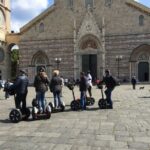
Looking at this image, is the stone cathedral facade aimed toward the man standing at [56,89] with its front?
yes

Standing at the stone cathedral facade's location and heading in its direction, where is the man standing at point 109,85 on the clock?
The man standing is roughly at 12 o'clock from the stone cathedral facade.

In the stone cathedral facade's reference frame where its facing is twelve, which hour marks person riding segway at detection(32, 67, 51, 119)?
The person riding segway is roughly at 12 o'clock from the stone cathedral facade.

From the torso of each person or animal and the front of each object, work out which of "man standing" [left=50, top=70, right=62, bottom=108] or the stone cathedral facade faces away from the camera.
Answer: the man standing

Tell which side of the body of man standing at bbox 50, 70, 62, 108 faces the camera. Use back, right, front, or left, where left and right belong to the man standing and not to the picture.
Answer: back

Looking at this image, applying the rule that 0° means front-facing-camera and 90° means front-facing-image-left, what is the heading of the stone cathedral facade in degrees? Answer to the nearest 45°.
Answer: approximately 0°

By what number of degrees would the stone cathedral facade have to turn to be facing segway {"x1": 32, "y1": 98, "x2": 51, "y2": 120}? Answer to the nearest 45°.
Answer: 0° — it already faces it

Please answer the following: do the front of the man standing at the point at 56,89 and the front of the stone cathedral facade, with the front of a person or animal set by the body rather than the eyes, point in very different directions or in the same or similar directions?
very different directions
